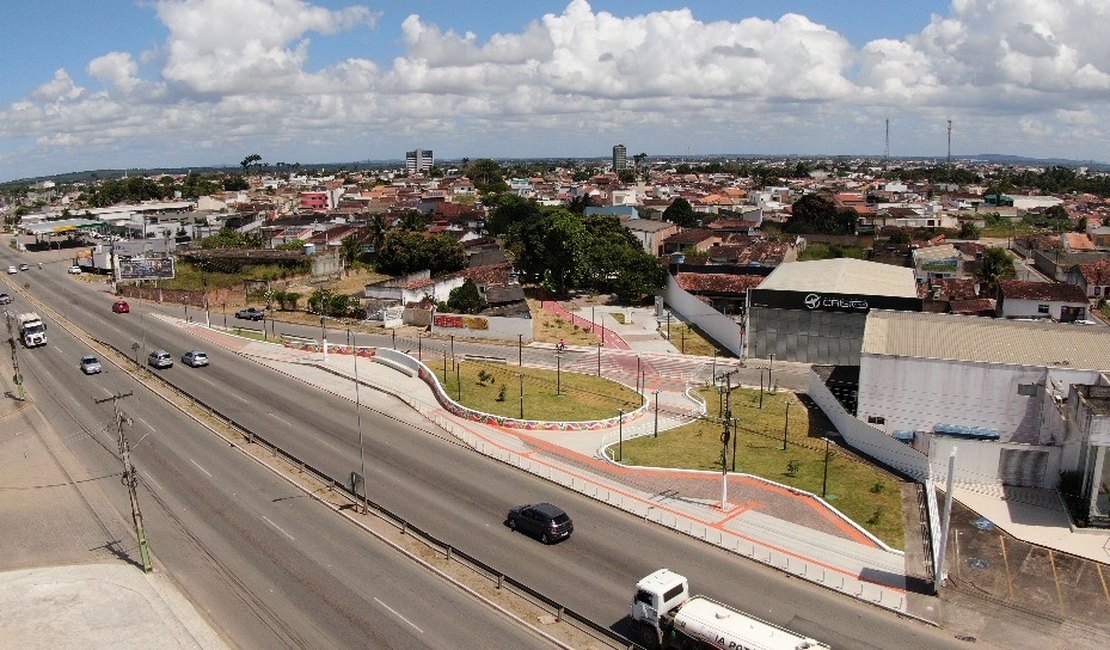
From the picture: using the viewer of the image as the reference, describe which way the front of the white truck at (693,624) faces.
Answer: facing away from the viewer and to the left of the viewer

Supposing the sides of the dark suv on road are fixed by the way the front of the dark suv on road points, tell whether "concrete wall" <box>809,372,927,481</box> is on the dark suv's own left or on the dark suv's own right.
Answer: on the dark suv's own right

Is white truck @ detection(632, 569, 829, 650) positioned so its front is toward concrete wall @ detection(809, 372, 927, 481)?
no

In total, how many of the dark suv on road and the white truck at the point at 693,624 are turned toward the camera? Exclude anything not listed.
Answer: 0

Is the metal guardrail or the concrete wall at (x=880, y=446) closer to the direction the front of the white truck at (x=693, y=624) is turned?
the metal guardrail

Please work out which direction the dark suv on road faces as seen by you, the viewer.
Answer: facing away from the viewer and to the left of the viewer

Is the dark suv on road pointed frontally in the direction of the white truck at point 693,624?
no

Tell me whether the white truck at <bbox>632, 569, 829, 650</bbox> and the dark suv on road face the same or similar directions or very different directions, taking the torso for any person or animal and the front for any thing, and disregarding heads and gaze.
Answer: same or similar directions

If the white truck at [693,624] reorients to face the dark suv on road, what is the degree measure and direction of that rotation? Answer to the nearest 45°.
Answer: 0° — it already faces it
